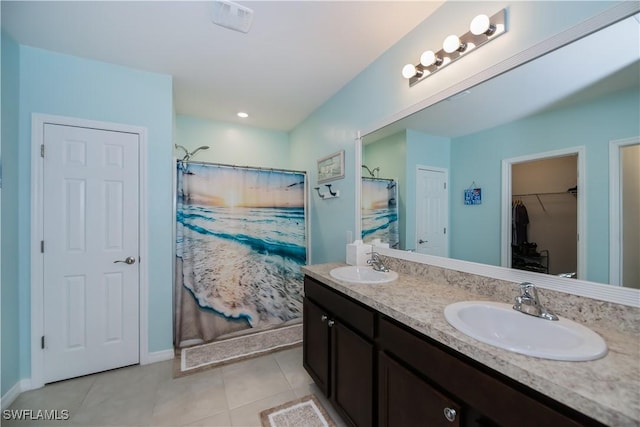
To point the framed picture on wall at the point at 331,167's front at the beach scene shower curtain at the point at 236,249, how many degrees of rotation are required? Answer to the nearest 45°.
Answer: approximately 45° to its right

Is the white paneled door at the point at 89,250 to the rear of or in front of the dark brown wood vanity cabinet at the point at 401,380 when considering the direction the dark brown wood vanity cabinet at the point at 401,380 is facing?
in front

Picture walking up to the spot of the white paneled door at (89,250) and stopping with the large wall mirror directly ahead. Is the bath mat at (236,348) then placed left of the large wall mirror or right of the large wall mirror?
left

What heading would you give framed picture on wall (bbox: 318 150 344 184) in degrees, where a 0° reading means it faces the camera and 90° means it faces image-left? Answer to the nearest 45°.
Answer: approximately 45°

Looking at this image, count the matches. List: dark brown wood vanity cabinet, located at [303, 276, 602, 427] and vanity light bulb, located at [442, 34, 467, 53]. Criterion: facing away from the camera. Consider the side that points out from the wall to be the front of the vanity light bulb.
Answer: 0

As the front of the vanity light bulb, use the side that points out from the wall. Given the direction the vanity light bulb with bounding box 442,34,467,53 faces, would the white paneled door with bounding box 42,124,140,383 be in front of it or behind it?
in front

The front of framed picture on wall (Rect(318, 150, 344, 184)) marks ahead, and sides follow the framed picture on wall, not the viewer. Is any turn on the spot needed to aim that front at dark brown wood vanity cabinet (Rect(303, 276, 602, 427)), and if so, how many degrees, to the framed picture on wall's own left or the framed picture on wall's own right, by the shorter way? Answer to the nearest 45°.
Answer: approximately 45° to the framed picture on wall's own left

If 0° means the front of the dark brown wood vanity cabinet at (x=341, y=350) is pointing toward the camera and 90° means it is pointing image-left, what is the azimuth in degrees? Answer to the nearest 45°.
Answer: approximately 45°
